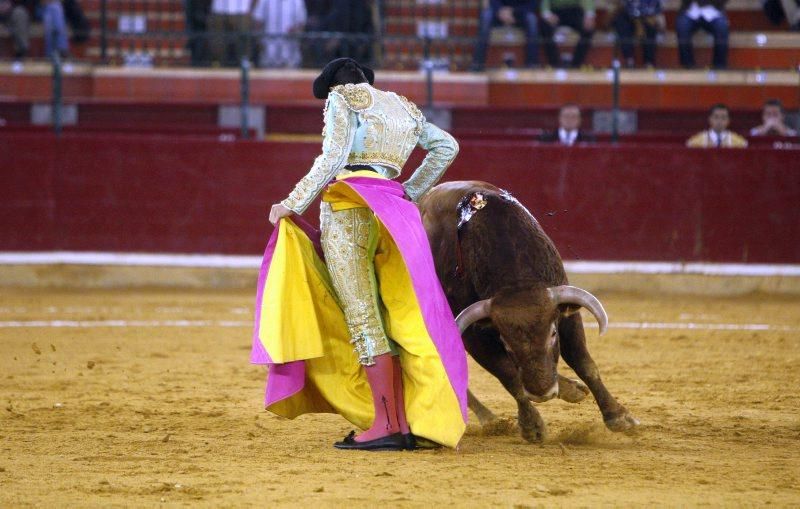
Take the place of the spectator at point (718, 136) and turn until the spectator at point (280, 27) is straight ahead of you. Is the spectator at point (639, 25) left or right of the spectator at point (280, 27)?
right

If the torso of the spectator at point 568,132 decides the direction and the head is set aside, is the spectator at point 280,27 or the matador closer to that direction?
the matador

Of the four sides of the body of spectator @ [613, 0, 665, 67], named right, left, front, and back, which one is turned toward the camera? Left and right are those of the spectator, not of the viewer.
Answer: front

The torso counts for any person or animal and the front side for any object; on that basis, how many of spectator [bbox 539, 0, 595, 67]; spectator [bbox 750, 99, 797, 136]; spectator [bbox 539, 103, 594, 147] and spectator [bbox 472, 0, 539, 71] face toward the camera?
4

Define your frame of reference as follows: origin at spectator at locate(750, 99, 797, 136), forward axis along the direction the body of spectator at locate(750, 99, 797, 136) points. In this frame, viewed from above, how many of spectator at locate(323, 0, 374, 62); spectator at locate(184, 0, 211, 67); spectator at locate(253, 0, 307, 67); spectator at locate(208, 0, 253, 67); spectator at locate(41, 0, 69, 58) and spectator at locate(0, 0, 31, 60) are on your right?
6

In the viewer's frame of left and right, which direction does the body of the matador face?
facing away from the viewer and to the left of the viewer

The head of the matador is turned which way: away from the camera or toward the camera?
away from the camera

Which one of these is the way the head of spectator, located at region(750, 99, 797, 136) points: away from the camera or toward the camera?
toward the camera

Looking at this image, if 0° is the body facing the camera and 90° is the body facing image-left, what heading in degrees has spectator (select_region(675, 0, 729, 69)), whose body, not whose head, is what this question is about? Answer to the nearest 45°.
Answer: approximately 0°

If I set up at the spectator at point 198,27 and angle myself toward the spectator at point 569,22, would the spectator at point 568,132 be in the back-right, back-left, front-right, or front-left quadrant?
front-right

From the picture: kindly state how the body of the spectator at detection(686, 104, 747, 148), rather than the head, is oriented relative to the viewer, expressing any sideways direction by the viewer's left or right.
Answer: facing the viewer

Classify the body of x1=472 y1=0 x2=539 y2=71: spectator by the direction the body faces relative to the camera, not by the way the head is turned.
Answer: toward the camera

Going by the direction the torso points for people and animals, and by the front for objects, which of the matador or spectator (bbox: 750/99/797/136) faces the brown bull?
the spectator

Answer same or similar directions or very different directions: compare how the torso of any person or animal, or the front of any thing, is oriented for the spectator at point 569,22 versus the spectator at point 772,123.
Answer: same or similar directions

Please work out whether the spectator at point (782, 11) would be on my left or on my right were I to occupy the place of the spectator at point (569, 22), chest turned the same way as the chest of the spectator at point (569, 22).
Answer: on my left

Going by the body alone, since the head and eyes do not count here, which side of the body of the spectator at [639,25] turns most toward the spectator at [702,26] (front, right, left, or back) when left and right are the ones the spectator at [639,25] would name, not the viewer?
left

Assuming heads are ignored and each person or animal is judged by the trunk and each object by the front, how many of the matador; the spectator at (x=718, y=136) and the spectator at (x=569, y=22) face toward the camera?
2

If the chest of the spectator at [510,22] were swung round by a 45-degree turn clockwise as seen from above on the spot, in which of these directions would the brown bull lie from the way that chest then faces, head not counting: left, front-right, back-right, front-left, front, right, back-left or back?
front-left

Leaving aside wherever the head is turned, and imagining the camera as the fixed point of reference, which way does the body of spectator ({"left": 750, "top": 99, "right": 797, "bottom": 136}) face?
toward the camera
